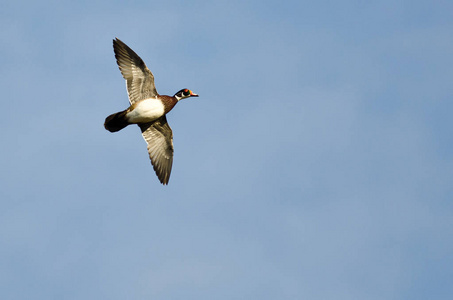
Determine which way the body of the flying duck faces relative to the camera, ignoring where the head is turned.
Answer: to the viewer's right
